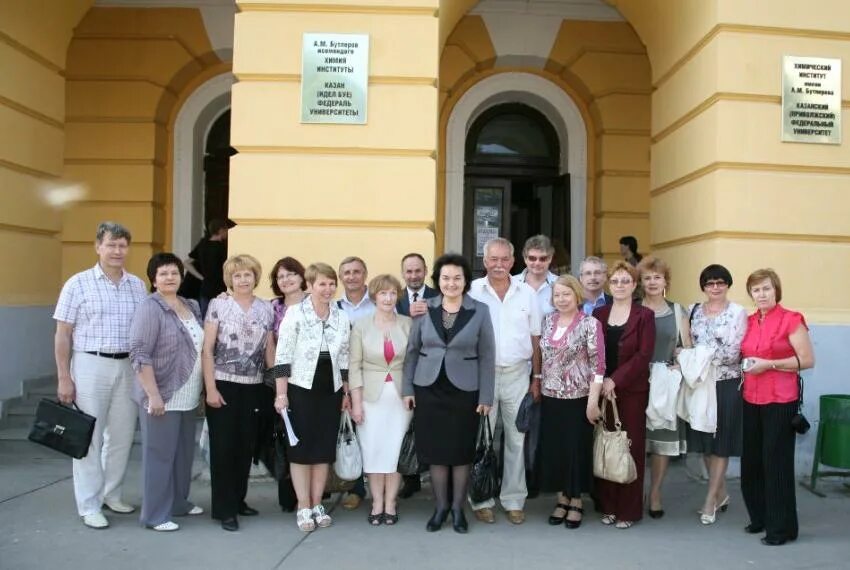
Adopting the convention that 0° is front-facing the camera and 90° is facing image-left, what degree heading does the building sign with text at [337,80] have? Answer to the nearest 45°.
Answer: approximately 0°

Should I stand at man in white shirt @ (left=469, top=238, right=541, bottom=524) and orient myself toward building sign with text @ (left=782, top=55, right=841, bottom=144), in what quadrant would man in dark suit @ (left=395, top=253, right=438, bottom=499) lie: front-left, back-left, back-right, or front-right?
back-left

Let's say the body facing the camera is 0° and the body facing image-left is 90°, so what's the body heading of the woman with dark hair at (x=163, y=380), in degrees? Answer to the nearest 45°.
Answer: approximately 315°
